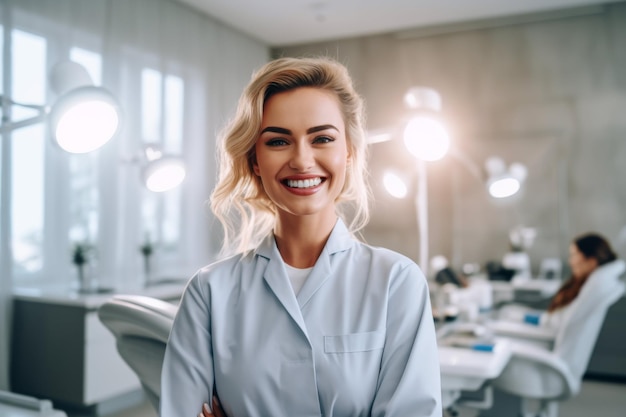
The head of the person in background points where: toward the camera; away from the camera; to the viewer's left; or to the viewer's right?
to the viewer's left

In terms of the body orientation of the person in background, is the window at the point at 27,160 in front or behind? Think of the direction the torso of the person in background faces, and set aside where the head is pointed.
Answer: in front

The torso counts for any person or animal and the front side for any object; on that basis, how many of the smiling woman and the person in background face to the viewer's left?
1

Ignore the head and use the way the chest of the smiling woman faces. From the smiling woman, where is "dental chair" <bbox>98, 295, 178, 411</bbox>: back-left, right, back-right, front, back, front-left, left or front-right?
back-right

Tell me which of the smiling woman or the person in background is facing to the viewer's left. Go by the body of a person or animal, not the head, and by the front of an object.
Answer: the person in background

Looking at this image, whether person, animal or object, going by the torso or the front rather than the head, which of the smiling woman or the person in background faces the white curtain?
the person in background

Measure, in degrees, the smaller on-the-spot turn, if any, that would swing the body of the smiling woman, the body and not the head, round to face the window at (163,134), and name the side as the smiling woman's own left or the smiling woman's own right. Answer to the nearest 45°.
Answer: approximately 180°

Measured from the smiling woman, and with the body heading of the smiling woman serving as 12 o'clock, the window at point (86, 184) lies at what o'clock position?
The window is roughly at 5 o'clock from the smiling woman.

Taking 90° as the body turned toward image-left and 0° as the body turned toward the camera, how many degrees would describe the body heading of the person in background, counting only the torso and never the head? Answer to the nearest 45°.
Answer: approximately 90°

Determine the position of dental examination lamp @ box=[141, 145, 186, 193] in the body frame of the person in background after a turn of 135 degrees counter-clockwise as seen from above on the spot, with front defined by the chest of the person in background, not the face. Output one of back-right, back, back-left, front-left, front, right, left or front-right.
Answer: right
